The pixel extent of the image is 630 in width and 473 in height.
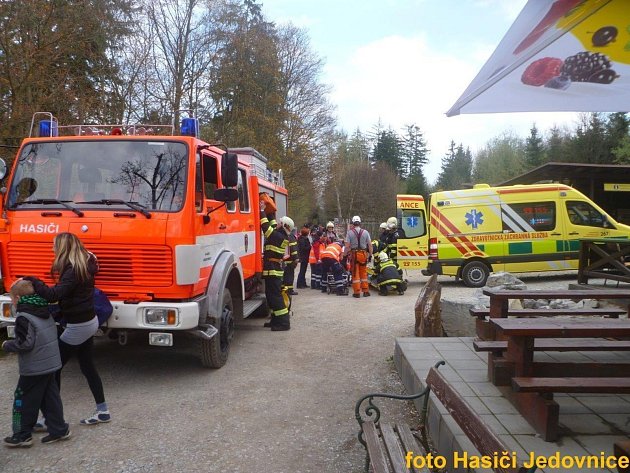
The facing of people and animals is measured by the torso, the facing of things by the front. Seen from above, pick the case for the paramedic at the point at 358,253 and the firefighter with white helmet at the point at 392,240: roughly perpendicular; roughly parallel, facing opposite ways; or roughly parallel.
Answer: roughly perpendicular

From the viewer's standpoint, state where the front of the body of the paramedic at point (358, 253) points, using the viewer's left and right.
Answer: facing away from the viewer

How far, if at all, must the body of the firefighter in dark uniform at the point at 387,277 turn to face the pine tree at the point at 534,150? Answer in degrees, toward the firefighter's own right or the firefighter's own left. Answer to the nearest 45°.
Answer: approximately 45° to the firefighter's own right

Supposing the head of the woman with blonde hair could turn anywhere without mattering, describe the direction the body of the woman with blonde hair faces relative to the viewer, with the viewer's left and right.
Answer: facing to the left of the viewer

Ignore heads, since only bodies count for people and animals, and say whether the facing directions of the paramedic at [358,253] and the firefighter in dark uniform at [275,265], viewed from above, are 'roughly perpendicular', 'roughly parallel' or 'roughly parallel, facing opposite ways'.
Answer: roughly perpendicular

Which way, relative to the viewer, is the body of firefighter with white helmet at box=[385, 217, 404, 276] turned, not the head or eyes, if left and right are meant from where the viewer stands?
facing to the left of the viewer

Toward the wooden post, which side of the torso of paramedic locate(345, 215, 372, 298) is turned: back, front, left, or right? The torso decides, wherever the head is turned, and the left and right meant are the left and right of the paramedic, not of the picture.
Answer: back

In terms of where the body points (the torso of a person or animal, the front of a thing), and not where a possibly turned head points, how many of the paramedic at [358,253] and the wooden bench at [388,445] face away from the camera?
1

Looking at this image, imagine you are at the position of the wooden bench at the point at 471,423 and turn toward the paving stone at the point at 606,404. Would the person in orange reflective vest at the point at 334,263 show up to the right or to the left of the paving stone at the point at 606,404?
left

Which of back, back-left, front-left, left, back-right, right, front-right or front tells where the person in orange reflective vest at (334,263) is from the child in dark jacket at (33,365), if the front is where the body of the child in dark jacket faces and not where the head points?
right

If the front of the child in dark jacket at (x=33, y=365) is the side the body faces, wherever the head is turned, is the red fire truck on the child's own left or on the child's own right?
on the child's own right
